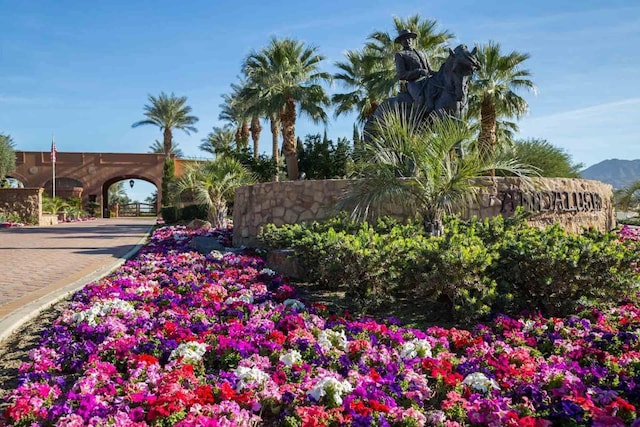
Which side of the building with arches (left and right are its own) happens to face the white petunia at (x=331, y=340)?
front

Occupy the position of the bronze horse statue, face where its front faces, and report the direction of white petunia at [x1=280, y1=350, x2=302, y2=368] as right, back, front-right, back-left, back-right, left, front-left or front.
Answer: front-right

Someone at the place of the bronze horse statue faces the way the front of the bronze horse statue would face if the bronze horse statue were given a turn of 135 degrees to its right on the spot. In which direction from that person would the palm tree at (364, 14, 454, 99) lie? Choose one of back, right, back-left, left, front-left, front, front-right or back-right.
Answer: right

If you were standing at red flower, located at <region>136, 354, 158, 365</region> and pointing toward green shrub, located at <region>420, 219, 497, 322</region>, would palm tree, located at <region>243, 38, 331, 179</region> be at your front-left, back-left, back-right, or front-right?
front-left

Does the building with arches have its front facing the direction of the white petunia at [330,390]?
yes

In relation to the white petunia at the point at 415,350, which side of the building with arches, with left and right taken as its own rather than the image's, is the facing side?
front

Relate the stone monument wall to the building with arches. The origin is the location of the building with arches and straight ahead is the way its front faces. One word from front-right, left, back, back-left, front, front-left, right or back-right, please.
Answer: front

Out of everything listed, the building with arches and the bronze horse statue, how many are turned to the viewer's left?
0

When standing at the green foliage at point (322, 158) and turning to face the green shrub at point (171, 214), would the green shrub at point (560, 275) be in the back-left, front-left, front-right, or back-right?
back-left

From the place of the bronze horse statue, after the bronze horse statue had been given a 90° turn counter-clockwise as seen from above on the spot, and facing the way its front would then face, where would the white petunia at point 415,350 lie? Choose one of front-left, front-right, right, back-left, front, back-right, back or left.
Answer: back-right

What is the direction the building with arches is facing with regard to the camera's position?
facing the viewer

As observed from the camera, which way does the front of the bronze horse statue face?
facing the viewer and to the right of the viewer

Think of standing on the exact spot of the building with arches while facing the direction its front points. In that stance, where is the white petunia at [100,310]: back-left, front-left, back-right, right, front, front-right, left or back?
front

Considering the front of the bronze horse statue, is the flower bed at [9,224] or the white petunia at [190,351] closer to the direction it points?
the white petunia

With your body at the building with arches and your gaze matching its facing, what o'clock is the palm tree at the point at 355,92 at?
The palm tree is roughly at 11 o'clock from the building with arches.
